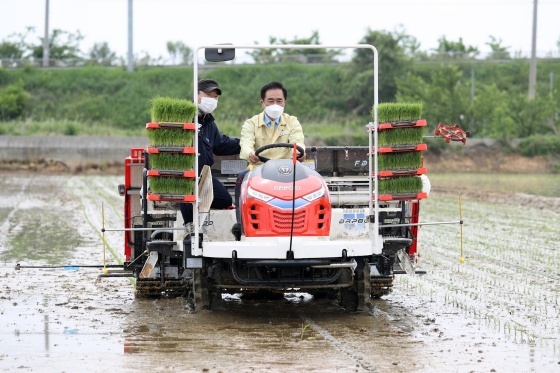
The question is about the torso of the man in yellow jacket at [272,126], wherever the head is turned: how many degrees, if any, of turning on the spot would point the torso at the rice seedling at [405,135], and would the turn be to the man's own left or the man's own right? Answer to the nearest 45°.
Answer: approximately 45° to the man's own left

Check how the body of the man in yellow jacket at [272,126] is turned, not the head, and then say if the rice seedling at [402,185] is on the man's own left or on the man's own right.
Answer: on the man's own left

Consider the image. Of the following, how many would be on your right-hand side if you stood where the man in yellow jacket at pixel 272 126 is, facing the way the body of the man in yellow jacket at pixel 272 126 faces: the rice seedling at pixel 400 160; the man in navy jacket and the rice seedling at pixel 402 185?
1

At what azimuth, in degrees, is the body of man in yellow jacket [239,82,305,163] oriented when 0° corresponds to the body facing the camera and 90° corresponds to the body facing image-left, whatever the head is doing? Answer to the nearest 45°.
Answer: approximately 0°

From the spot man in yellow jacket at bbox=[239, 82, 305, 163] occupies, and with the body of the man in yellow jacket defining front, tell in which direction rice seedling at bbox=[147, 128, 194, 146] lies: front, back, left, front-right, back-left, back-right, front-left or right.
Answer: front-right

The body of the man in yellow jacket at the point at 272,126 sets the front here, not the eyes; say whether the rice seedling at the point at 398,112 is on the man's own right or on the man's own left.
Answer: on the man's own left
